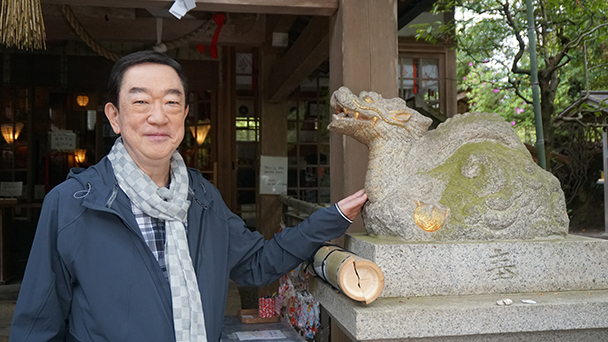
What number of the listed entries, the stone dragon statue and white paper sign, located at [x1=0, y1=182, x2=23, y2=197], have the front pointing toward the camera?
1

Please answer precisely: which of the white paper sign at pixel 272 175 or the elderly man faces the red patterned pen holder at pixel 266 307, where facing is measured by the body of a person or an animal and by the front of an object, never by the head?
the white paper sign

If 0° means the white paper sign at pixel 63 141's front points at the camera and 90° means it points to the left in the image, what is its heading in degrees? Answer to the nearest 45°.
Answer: approximately 0°

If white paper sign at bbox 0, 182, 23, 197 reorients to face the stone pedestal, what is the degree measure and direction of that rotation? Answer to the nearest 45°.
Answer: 0° — it already faces it

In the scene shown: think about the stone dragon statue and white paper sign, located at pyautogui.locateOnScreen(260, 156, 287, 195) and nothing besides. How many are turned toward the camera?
1

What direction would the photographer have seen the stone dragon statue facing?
facing to the left of the viewer

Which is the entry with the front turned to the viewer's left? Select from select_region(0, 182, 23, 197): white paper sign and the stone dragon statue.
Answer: the stone dragon statue

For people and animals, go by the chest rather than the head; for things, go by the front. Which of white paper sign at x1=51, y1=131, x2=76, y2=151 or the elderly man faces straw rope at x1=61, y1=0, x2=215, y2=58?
the white paper sign

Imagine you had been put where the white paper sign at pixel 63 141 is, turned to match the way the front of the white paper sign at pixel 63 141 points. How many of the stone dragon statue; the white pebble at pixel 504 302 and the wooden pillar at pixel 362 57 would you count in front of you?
3

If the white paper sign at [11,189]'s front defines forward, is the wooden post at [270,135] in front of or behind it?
in front

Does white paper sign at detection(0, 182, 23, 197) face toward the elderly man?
yes
